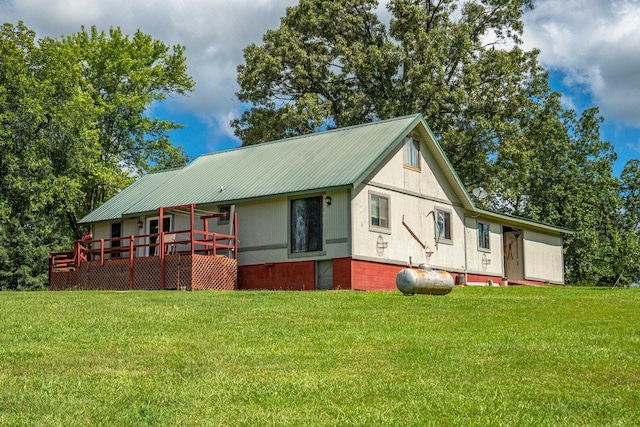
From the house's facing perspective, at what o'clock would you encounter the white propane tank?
The white propane tank is roughly at 10 o'clock from the house.

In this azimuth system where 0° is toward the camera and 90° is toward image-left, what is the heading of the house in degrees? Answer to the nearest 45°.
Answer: approximately 45°

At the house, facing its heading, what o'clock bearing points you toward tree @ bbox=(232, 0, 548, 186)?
The tree is roughly at 5 o'clock from the house.

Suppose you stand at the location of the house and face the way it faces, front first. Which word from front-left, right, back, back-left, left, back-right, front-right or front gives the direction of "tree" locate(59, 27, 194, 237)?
right

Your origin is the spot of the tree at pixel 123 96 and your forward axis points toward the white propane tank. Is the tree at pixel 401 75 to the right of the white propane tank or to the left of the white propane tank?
left

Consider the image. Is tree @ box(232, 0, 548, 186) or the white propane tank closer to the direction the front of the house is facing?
the white propane tank
